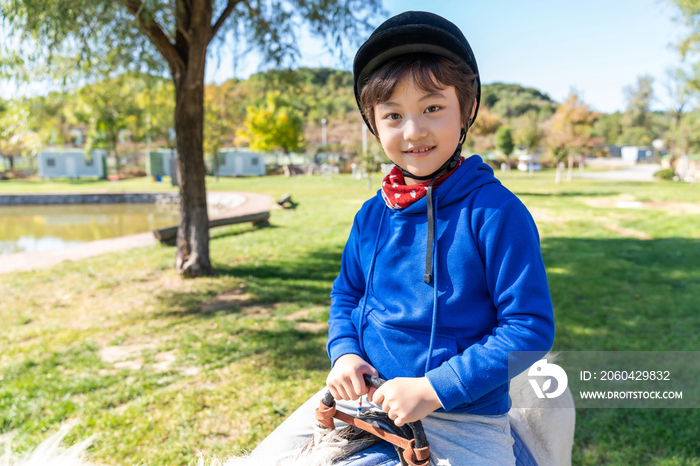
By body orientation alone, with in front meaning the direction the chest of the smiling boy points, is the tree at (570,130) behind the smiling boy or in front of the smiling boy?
behind

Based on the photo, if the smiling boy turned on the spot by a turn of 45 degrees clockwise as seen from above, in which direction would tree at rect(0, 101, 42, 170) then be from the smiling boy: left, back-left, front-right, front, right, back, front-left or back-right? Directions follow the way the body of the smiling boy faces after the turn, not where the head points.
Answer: front-right

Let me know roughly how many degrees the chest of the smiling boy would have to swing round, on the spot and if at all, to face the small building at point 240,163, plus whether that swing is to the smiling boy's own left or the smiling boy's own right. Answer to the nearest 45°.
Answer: approximately 135° to the smiling boy's own right

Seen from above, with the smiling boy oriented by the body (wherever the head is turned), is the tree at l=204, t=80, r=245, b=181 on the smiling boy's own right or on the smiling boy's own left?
on the smiling boy's own right

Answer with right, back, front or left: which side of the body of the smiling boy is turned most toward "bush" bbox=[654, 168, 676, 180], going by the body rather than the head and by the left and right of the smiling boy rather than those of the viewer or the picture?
back

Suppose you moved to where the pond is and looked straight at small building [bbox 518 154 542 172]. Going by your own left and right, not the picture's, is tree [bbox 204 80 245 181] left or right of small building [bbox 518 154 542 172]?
left

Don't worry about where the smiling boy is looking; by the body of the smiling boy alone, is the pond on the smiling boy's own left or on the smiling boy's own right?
on the smiling boy's own right

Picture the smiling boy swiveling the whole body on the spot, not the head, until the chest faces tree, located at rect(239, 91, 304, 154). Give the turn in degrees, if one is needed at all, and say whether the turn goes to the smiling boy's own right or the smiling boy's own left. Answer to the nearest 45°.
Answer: approximately 135° to the smiling boy's own right

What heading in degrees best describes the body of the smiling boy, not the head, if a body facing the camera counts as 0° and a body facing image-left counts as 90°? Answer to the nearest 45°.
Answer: approximately 45°

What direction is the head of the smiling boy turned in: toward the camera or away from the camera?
toward the camera

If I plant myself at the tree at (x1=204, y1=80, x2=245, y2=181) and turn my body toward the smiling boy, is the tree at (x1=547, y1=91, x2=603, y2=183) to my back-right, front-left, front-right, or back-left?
front-left
